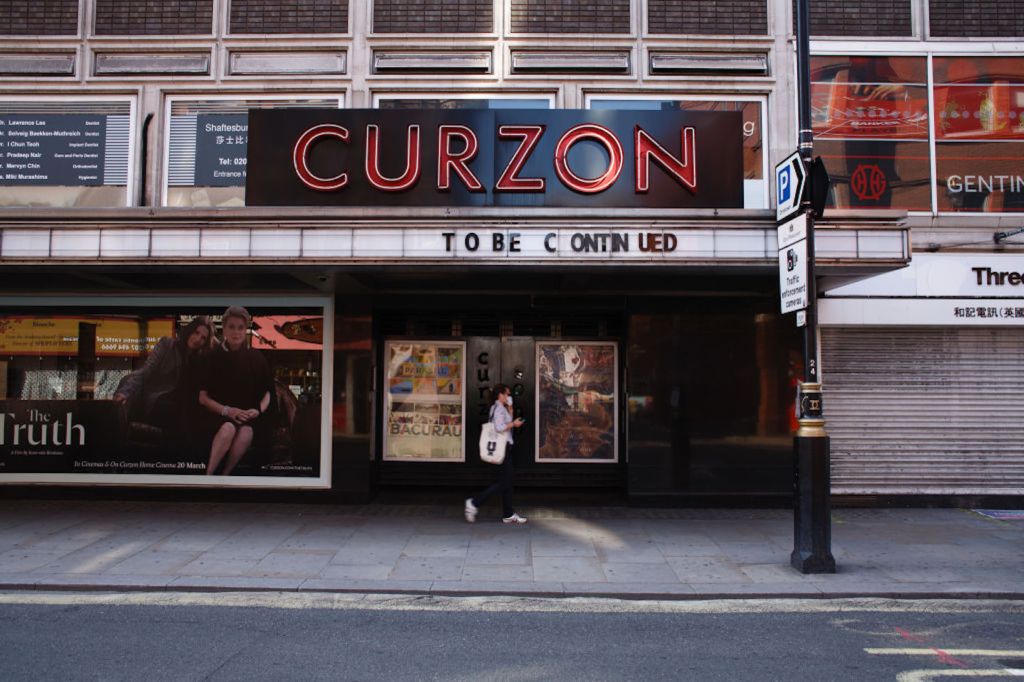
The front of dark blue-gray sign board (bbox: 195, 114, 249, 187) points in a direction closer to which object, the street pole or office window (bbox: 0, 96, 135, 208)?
the street pole

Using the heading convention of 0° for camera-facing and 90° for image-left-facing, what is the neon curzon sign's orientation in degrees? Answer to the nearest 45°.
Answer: approximately 0°

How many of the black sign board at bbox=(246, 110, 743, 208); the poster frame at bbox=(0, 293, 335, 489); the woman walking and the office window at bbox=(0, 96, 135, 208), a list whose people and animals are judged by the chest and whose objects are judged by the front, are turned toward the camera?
3

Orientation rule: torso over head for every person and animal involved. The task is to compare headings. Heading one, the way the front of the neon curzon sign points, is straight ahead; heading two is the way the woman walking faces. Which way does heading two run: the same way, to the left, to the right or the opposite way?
to the left

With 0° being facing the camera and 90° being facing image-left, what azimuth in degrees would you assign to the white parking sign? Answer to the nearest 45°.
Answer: approximately 45°

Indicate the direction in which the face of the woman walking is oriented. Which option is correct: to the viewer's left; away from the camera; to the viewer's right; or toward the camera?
to the viewer's right

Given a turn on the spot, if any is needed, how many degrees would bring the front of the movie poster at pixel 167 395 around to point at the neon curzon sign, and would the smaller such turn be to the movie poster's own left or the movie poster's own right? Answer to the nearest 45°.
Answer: approximately 45° to the movie poster's own left
